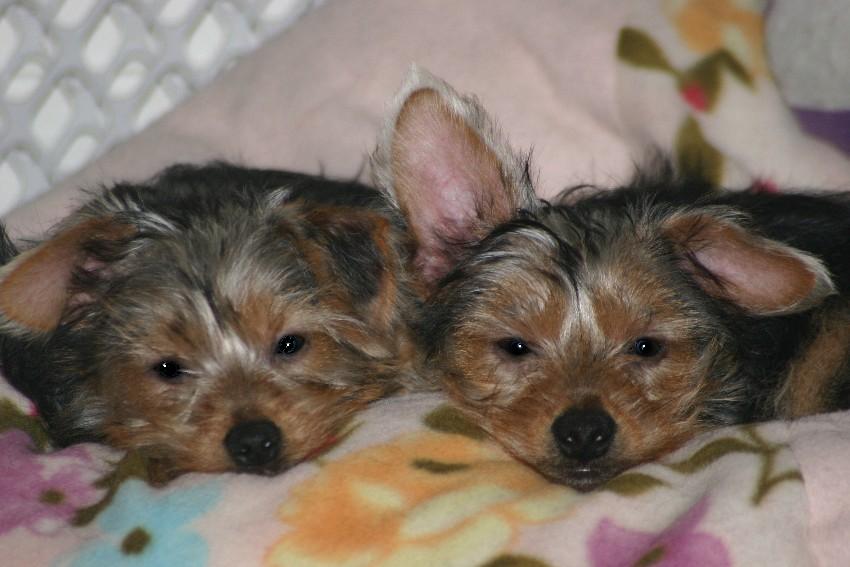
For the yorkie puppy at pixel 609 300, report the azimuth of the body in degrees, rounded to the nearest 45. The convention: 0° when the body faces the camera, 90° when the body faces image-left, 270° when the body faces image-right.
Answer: approximately 45°

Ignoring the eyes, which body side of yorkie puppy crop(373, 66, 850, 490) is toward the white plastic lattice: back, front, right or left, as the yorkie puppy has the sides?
right
